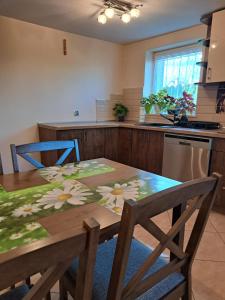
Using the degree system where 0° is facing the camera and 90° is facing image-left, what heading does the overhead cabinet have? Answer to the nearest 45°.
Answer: approximately 45°

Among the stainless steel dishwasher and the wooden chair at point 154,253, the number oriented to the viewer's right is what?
0

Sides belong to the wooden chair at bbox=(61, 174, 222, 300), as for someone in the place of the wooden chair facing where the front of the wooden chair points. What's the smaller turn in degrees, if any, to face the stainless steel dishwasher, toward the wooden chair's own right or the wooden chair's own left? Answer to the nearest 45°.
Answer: approximately 45° to the wooden chair's own right

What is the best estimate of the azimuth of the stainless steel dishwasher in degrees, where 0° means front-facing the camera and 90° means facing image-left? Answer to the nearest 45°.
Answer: approximately 45°

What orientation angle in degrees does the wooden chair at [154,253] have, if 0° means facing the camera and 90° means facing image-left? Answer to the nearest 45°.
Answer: approximately 135°

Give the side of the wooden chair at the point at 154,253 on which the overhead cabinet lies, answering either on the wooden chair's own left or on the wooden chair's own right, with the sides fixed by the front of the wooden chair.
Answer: on the wooden chair's own right

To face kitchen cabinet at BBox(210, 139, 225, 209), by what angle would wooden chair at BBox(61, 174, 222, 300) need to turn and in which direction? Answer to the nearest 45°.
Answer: approximately 90° to its right

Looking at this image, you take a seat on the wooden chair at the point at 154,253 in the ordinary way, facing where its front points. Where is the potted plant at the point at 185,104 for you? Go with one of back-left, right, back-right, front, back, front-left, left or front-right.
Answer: front-right

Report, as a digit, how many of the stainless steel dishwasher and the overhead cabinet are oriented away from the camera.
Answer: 0
